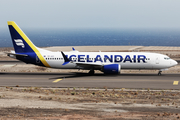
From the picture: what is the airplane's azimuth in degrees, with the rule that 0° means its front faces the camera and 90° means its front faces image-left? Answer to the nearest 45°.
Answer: approximately 270°
